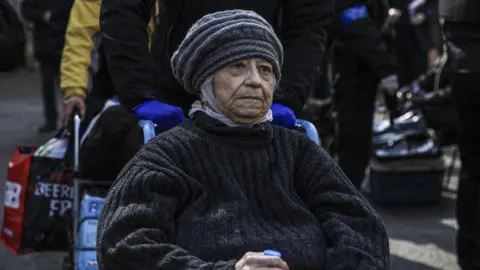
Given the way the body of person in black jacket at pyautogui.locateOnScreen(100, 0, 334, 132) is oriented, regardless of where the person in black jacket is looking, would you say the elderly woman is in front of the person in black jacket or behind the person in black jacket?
in front

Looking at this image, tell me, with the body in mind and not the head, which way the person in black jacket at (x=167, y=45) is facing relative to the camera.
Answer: toward the camera

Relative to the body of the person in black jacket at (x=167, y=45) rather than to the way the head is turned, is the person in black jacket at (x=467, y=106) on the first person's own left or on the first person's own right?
on the first person's own left

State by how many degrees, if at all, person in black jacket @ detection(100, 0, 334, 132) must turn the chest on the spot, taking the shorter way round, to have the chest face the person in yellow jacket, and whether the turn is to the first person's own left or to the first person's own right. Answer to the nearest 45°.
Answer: approximately 135° to the first person's own right

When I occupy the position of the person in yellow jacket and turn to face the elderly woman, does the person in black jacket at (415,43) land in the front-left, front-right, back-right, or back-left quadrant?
back-left

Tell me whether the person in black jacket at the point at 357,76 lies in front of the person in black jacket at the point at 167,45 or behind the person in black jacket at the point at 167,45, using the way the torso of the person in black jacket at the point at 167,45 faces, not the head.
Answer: behind
